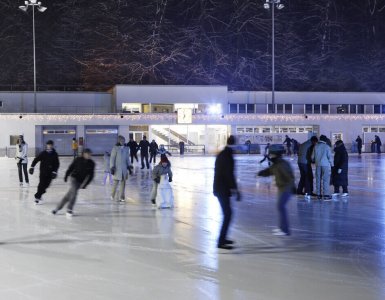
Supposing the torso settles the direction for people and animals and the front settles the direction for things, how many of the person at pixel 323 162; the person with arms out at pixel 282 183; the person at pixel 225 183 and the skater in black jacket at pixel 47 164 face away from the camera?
1

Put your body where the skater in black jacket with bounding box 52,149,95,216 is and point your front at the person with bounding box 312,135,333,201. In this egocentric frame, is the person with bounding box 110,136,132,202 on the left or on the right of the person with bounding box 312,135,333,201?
left

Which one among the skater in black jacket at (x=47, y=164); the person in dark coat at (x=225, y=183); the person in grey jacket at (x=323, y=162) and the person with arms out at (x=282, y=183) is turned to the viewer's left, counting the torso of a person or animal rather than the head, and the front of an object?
the person with arms out

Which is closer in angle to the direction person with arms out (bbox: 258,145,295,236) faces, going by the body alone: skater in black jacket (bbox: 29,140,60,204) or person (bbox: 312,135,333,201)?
the skater in black jacket

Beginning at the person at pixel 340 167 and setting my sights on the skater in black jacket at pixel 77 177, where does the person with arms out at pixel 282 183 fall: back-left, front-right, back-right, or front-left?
front-left

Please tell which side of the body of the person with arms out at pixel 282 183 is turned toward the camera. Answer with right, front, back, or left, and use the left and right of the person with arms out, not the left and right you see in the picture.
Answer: left

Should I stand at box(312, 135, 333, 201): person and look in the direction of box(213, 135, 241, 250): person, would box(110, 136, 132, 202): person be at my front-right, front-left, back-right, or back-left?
front-right

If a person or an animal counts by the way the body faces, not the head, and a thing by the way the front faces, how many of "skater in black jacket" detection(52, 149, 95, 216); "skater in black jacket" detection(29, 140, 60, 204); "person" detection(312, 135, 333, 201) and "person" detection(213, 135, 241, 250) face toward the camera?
2
